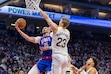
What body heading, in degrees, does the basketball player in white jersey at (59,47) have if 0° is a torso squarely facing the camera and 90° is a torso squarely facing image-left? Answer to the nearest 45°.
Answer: approximately 135°
